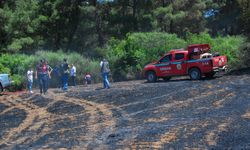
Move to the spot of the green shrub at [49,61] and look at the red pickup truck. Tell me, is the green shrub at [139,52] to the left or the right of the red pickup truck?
left

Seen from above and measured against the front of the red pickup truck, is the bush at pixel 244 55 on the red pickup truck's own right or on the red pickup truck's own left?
on the red pickup truck's own right

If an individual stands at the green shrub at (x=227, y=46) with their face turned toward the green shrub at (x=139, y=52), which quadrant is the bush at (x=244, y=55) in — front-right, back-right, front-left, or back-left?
back-left

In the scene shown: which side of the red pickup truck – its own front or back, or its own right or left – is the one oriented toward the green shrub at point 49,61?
front

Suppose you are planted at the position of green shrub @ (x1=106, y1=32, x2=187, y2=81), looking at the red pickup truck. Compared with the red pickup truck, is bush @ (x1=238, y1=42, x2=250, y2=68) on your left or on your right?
left

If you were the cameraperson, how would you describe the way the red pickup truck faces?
facing away from the viewer and to the left of the viewer

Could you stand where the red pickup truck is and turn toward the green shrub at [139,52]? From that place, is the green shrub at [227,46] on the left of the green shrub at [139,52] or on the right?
right

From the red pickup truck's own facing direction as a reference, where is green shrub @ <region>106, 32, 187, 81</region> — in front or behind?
in front
